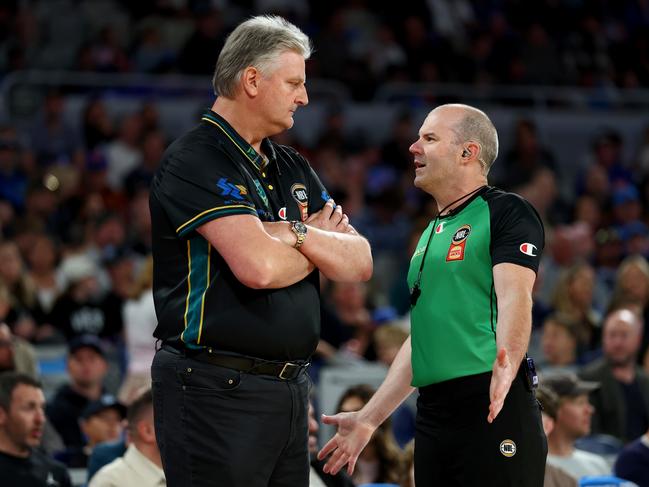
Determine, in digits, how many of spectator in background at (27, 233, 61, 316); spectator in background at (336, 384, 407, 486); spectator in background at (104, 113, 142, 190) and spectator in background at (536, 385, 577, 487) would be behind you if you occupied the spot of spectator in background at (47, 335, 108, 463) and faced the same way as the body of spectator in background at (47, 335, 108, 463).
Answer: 2

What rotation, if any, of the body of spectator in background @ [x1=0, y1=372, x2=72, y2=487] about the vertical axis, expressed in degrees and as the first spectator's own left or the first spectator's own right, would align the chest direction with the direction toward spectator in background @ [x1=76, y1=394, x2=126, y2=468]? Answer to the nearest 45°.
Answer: approximately 90° to the first spectator's own left

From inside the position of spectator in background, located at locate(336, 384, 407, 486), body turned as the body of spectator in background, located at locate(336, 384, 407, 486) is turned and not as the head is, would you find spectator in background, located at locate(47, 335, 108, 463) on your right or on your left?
on your right

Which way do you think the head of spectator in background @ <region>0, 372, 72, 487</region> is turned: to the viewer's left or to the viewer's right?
to the viewer's right

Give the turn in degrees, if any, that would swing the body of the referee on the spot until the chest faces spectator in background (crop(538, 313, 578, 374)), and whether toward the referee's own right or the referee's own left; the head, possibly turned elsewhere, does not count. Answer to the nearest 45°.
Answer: approximately 135° to the referee's own right

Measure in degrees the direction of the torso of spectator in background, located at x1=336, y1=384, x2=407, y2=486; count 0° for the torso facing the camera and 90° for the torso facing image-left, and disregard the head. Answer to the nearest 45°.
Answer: approximately 45°

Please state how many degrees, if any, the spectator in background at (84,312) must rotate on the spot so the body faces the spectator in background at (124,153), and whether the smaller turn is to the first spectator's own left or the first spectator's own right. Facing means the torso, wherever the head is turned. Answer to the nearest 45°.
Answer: approximately 180°

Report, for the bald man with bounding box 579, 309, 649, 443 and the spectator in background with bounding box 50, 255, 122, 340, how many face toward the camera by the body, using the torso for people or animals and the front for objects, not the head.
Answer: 2

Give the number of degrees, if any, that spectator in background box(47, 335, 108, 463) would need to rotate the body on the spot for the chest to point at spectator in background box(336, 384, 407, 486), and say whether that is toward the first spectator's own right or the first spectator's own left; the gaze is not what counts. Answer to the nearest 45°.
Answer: approximately 45° to the first spectator's own left

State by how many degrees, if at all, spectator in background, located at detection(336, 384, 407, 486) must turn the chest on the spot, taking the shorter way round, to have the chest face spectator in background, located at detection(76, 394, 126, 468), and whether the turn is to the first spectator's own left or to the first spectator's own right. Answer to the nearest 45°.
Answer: approximately 45° to the first spectator's own right

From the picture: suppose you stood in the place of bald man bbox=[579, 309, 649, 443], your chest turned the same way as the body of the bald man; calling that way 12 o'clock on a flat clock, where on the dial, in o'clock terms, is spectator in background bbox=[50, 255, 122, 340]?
The spectator in background is roughly at 3 o'clock from the bald man.

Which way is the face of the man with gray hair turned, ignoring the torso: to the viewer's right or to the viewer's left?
to the viewer's right
